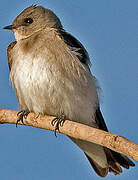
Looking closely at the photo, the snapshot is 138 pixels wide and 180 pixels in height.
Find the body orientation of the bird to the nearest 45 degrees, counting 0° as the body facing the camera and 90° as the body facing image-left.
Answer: approximately 45°
